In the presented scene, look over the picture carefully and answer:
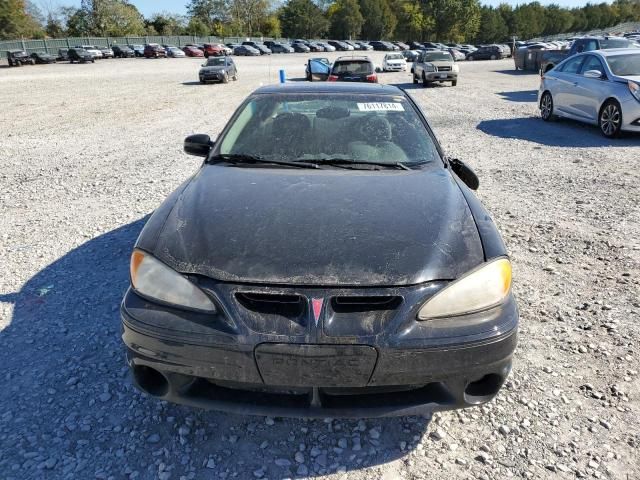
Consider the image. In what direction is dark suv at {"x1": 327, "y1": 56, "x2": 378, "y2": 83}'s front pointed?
away from the camera

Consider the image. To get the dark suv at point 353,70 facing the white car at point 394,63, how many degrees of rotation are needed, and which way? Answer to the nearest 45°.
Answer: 0° — it already faces it

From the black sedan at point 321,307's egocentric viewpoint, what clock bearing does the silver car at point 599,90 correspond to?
The silver car is roughly at 7 o'clock from the black sedan.

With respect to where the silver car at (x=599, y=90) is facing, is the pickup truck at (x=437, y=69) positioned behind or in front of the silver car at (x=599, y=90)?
behind

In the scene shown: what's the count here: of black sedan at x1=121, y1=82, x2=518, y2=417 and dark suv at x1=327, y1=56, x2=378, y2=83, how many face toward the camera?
1

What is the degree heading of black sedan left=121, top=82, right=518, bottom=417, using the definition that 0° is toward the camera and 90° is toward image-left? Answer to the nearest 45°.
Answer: approximately 0°

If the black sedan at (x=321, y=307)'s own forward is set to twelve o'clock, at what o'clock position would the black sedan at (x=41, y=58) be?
the black sedan at (x=41, y=58) is roughly at 5 o'clock from the black sedan at (x=321, y=307).

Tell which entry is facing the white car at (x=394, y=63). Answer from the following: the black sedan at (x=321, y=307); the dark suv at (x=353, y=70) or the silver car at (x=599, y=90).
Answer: the dark suv

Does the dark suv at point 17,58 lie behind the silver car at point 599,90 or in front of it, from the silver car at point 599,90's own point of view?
behind

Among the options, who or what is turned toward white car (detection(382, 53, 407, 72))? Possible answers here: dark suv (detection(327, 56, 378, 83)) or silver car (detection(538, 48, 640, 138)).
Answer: the dark suv

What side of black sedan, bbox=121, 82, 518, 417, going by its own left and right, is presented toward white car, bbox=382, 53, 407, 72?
back

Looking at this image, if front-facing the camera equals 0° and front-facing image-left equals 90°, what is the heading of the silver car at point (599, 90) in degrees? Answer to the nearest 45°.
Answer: approximately 315°

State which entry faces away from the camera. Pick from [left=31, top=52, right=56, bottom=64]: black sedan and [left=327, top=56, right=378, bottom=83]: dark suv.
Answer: the dark suv

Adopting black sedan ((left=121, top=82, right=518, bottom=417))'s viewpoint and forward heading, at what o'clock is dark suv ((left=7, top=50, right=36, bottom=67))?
The dark suv is roughly at 5 o'clock from the black sedan.

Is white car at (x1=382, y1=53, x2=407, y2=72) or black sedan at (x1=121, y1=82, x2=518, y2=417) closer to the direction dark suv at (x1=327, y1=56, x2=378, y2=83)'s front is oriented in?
the white car
